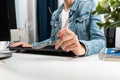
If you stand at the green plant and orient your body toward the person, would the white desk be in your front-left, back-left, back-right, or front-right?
front-left

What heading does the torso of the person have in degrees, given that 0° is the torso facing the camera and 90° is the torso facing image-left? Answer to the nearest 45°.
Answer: approximately 45°

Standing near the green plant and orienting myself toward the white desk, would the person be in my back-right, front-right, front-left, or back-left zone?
front-right
